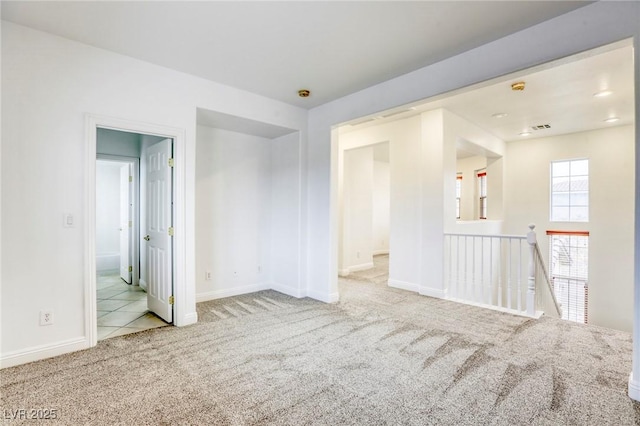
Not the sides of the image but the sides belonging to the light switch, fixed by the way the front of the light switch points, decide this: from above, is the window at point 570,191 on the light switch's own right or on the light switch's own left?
on the light switch's own left

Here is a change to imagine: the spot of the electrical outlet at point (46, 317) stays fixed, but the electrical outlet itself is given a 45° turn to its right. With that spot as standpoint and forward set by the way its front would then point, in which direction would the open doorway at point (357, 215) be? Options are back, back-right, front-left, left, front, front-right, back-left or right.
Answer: back-left

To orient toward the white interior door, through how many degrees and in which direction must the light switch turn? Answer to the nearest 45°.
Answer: approximately 135° to its left

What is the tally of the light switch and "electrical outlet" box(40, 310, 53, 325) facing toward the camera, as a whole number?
2

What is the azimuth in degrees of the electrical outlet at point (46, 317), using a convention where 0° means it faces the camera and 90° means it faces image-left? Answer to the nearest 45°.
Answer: approximately 0°

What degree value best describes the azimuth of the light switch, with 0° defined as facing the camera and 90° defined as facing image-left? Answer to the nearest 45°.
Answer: approximately 0°
